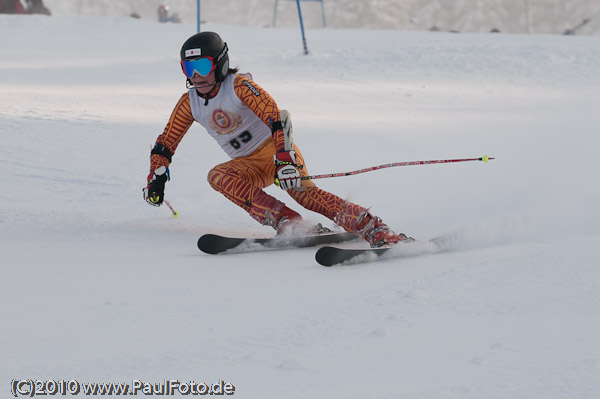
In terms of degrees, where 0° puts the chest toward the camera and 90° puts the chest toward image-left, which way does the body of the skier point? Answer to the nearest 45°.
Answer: approximately 45°

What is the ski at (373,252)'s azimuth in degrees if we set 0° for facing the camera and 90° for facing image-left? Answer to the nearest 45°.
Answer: approximately 45°

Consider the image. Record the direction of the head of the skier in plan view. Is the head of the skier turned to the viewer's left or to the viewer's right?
to the viewer's left
